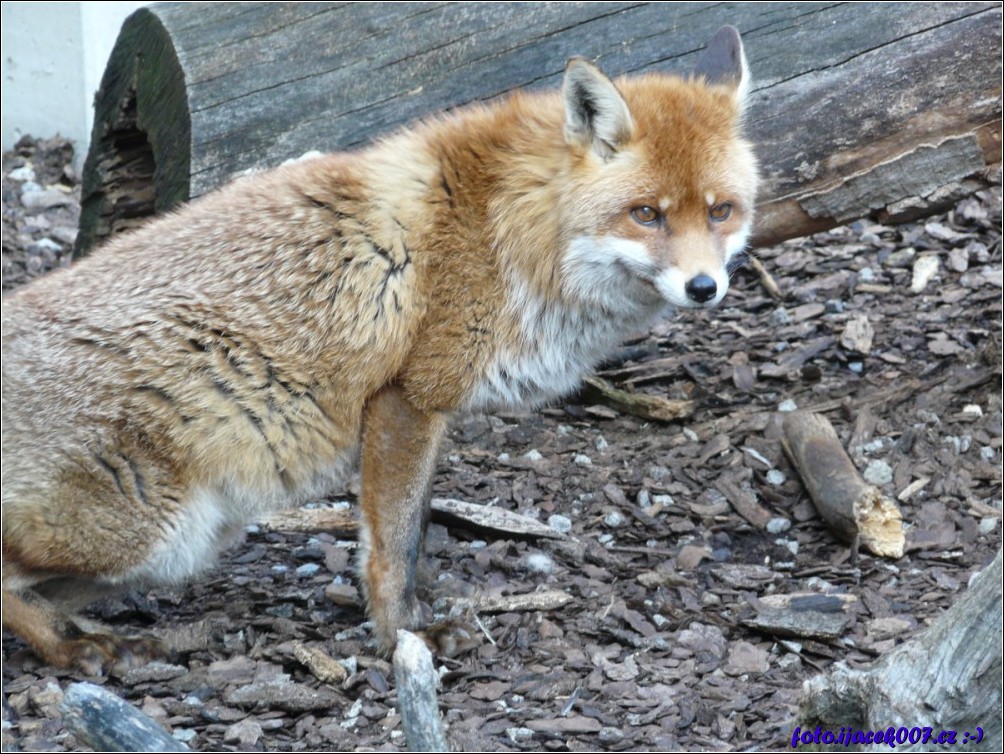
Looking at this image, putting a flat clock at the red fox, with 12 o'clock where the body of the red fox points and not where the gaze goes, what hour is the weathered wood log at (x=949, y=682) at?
The weathered wood log is roughly at 2 o'clock from the red fox.

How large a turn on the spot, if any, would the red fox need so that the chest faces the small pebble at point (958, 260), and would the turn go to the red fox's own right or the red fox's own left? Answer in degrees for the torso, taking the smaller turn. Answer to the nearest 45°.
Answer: approximately 45° to the red fox's own left

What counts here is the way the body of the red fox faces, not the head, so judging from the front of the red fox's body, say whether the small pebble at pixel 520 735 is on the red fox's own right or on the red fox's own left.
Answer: on the red fox's own right

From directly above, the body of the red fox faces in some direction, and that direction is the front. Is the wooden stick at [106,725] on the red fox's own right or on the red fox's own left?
on the red fox's own right

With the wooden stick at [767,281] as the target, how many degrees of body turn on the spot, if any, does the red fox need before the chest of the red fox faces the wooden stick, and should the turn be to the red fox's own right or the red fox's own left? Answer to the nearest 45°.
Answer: approximately 45° to the red fox's own left

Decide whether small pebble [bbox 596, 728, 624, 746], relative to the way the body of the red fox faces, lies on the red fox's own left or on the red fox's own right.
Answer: on the red fox's own right

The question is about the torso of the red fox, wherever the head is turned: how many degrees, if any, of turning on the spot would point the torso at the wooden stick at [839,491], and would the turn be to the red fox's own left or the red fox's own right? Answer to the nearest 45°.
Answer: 0° — it already faces it

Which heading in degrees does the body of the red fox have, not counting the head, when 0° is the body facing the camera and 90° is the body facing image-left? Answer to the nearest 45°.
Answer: approximately 270°

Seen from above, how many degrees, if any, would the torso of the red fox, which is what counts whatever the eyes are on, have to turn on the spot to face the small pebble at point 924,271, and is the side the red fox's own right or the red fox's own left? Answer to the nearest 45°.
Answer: approximately 45° to the red fox's own left
